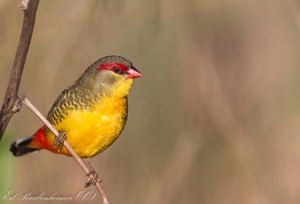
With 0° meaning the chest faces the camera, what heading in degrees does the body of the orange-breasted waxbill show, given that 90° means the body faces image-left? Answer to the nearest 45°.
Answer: approximately 270°
